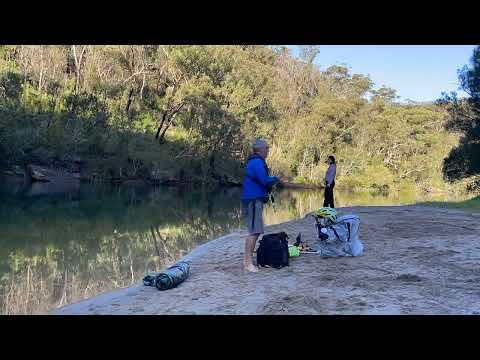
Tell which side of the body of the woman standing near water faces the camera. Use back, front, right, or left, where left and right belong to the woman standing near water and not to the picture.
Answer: left

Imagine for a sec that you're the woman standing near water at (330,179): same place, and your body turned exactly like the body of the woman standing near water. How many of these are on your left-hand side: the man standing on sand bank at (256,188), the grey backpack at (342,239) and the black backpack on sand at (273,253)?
3

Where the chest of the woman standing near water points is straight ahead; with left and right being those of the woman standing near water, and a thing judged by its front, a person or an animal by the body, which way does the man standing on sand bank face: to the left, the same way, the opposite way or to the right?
the opposite way

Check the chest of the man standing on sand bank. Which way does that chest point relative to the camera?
to the viewer's right

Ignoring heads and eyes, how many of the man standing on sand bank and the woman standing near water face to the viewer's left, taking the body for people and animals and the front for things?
1

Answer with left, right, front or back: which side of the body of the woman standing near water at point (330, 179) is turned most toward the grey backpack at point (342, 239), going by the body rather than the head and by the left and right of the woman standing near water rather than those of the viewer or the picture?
left

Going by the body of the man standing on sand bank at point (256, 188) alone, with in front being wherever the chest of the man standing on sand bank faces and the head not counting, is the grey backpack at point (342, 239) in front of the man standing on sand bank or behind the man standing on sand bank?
in front

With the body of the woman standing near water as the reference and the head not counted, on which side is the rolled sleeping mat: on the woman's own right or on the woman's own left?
on the woman's own left

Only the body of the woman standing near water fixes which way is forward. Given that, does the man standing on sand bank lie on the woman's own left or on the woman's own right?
on the woman's own left

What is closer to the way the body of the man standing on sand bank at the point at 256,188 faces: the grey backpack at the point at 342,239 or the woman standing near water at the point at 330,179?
the grey backpack

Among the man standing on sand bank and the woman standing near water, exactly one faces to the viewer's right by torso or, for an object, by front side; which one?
the man standing on sand bank
